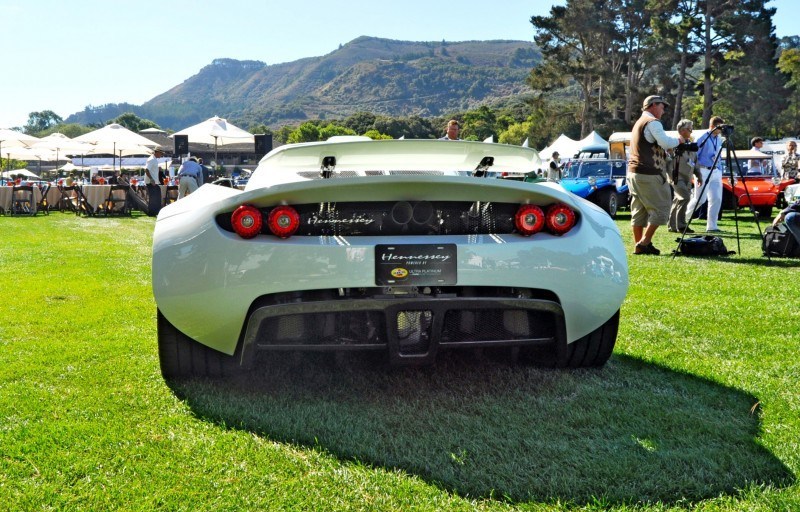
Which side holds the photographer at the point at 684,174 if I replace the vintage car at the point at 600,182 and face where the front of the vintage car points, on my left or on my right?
on my left

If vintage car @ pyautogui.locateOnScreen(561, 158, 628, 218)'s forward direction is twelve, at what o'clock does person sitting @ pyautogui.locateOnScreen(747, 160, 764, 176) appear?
The person sitting is roughly at 7 o'clock from the vintage car.

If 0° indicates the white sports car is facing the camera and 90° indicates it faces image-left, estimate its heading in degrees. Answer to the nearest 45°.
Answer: approximately 180°

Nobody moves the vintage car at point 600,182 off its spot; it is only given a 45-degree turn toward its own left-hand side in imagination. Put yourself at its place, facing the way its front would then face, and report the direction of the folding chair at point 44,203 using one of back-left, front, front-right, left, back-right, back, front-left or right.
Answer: right

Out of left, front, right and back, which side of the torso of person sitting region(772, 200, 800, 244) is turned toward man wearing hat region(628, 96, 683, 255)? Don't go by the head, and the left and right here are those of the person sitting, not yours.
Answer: front

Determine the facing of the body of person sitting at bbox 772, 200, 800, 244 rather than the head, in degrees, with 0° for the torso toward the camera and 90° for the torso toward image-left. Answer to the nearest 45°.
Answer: approximately 90°

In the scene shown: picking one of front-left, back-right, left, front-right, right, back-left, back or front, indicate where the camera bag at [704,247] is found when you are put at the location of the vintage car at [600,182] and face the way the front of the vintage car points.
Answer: front-left

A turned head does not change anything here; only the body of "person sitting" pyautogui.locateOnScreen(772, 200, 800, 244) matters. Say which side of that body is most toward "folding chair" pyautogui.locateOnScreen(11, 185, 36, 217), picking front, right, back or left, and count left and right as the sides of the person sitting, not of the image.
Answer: front

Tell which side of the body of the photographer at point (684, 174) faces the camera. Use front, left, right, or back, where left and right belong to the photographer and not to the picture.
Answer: right

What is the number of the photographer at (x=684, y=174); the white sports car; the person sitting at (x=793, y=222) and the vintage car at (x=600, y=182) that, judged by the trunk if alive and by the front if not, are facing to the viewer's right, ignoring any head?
1

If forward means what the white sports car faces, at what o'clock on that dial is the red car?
The red car is roughly at 1 o'clock from the white sports car.

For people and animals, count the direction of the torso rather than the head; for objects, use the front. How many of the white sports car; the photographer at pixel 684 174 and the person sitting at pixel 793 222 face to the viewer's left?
1
